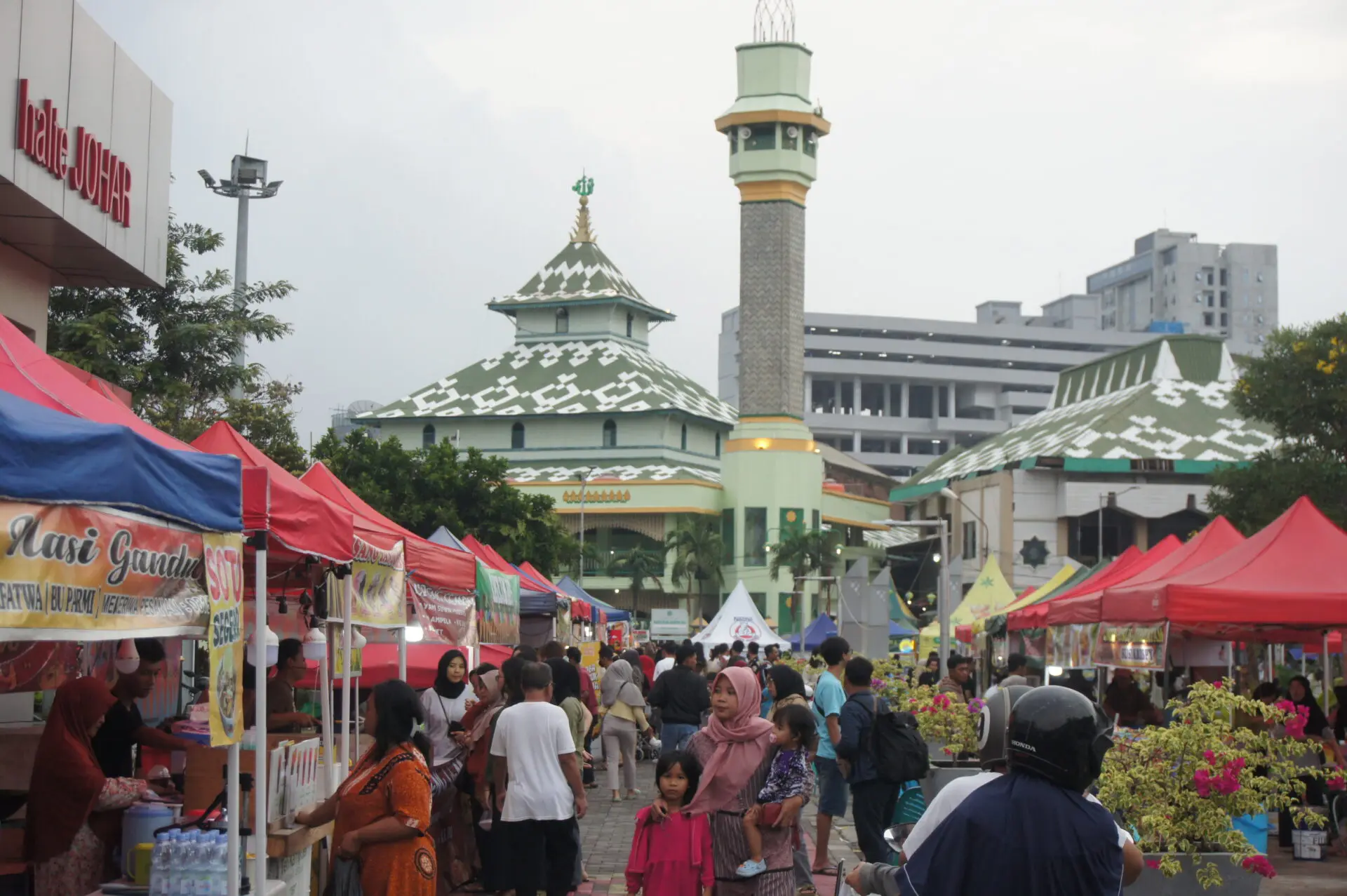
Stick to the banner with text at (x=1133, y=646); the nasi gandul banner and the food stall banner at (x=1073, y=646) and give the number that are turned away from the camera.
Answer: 0

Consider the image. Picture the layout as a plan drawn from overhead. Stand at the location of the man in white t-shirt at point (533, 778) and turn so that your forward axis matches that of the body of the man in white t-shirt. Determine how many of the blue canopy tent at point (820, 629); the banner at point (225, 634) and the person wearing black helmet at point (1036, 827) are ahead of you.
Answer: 1

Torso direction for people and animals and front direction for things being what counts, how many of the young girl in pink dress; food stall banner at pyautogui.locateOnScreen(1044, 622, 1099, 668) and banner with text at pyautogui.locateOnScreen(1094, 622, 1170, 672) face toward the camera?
3

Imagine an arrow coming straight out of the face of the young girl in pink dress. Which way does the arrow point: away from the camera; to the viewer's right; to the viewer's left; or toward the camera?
toward the camera

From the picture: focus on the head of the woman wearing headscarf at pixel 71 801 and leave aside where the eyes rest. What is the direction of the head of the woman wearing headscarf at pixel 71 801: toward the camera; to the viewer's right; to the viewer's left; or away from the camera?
to the viewer's right

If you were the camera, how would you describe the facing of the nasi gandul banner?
facing the viewer and to the right of the viewer

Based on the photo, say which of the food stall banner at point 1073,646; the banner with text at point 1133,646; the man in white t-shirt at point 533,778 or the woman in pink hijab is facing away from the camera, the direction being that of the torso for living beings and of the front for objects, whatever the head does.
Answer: the man in white t-shirt

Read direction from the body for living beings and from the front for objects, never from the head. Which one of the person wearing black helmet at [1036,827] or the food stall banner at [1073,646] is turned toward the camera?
the food stall banner

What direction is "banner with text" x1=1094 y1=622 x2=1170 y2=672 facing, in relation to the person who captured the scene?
facing the viewer

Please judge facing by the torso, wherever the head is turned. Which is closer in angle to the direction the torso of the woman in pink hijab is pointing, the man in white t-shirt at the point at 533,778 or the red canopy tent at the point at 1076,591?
the man in white t-shirt

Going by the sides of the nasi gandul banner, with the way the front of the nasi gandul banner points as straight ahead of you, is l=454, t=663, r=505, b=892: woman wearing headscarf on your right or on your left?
on your left

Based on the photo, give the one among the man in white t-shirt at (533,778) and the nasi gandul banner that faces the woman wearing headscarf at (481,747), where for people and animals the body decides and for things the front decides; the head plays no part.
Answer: the man in white t-shirt

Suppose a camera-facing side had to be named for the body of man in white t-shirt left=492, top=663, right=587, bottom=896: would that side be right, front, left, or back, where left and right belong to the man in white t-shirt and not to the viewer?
back

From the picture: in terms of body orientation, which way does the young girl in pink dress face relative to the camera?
toward the camera

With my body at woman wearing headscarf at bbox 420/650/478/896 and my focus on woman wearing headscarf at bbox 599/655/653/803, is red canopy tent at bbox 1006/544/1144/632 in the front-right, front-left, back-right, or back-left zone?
front-right

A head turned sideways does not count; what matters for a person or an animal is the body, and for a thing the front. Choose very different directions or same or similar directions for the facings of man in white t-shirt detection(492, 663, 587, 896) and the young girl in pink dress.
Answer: very different directions
